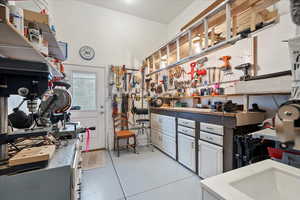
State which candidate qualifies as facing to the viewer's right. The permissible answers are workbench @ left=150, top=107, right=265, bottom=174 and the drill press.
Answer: the drill press

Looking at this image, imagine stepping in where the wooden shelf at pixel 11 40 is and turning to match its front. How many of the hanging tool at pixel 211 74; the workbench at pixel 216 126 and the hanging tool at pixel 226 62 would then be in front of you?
3

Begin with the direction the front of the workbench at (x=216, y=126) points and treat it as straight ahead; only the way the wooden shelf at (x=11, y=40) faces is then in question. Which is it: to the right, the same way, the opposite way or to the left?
the opposite way

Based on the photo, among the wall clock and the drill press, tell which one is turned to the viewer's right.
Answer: the drill press

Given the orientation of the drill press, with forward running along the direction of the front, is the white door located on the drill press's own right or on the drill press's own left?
on the drill press's own left

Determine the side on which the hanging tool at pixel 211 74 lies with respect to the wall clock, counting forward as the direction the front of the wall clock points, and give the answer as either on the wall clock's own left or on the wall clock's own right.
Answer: on the wall clock's own left

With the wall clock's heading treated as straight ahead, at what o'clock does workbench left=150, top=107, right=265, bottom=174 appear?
The workbench is roughly at 11 o'clock from the wall clock.

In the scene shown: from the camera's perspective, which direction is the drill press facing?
to the viewer's right

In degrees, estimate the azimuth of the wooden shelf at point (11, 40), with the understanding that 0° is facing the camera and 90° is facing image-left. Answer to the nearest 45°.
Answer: approximately 270°

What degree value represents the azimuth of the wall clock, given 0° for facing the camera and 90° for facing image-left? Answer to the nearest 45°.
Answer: approximately 0°
